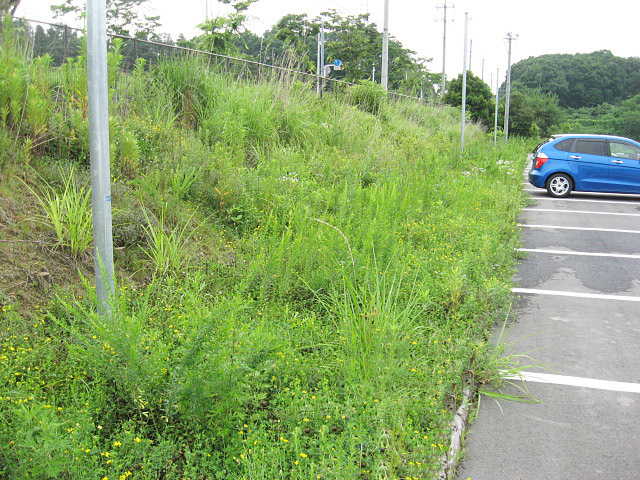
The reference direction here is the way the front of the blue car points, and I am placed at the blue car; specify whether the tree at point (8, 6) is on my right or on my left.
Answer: on my right

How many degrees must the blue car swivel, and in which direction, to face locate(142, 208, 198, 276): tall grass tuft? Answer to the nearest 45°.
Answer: approximately 90° to its right

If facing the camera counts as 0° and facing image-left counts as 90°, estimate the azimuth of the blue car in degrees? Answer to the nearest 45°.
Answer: approximately 270°
